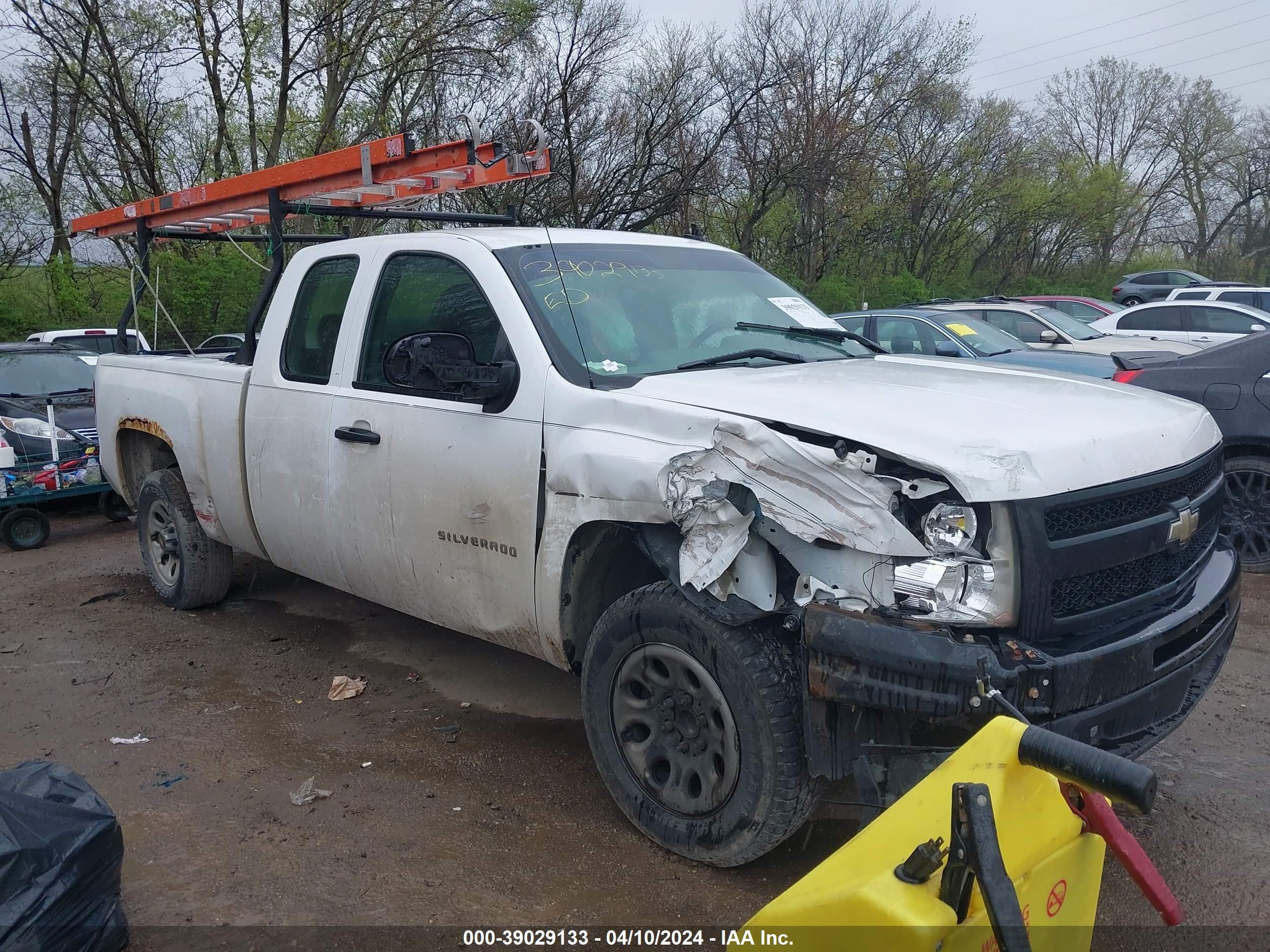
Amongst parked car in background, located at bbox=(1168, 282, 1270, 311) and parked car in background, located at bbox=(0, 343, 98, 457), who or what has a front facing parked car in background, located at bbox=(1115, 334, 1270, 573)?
parked car in background, located at bbox=(0, 343, 98, 457)

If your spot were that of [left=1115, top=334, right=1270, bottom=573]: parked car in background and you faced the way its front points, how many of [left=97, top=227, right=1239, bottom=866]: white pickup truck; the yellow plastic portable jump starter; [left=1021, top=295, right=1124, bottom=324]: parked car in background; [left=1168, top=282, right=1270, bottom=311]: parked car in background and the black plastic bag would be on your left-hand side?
2
